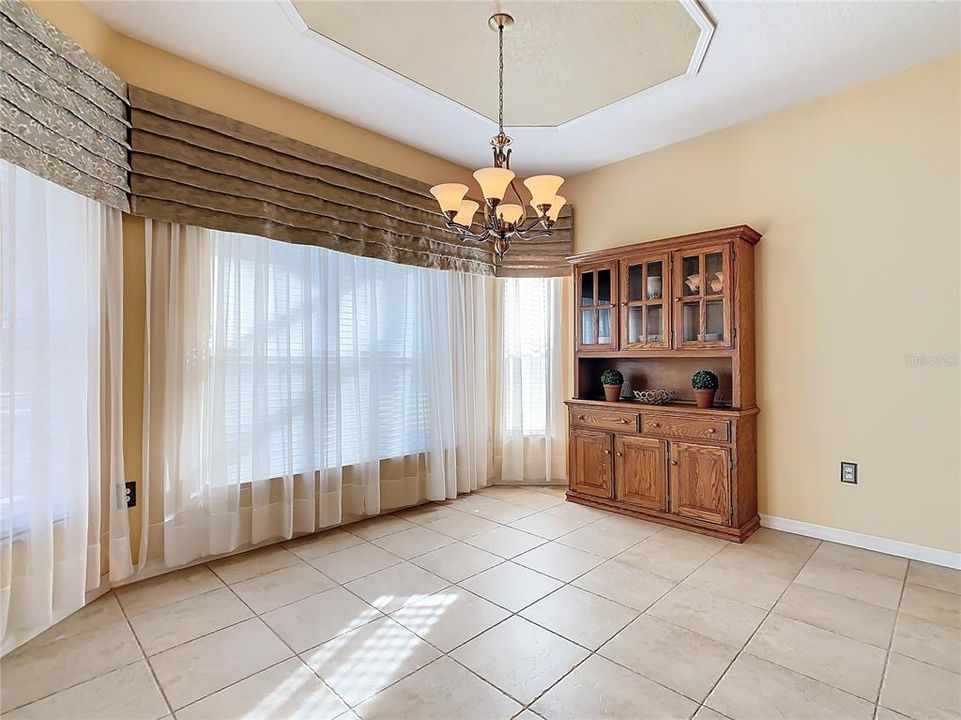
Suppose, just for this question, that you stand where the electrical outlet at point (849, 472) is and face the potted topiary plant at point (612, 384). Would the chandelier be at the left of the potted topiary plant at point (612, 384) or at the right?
left

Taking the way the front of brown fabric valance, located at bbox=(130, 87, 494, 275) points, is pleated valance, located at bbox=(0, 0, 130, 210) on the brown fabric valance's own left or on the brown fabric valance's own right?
on the brown fabric valance's own right

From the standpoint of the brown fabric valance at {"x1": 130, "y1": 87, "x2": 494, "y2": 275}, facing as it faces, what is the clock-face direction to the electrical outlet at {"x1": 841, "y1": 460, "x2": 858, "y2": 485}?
The electrical outlet is roughly at 11 o'clock from the brown fabric valance.

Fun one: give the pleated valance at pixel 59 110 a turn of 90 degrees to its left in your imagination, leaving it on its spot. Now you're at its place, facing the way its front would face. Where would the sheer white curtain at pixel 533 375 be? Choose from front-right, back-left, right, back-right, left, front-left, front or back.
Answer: front-right

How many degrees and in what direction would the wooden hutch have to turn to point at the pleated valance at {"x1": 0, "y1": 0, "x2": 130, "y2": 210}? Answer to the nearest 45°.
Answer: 0° — it already faces it

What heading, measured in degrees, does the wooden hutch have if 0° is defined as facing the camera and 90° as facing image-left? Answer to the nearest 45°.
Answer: approximately 45°

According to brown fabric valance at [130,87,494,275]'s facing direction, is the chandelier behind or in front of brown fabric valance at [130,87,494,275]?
in front

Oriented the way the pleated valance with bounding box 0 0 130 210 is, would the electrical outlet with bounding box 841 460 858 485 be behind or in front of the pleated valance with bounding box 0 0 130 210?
in front

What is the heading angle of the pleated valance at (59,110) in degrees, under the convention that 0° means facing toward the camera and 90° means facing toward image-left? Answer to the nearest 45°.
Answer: approximately 315°
